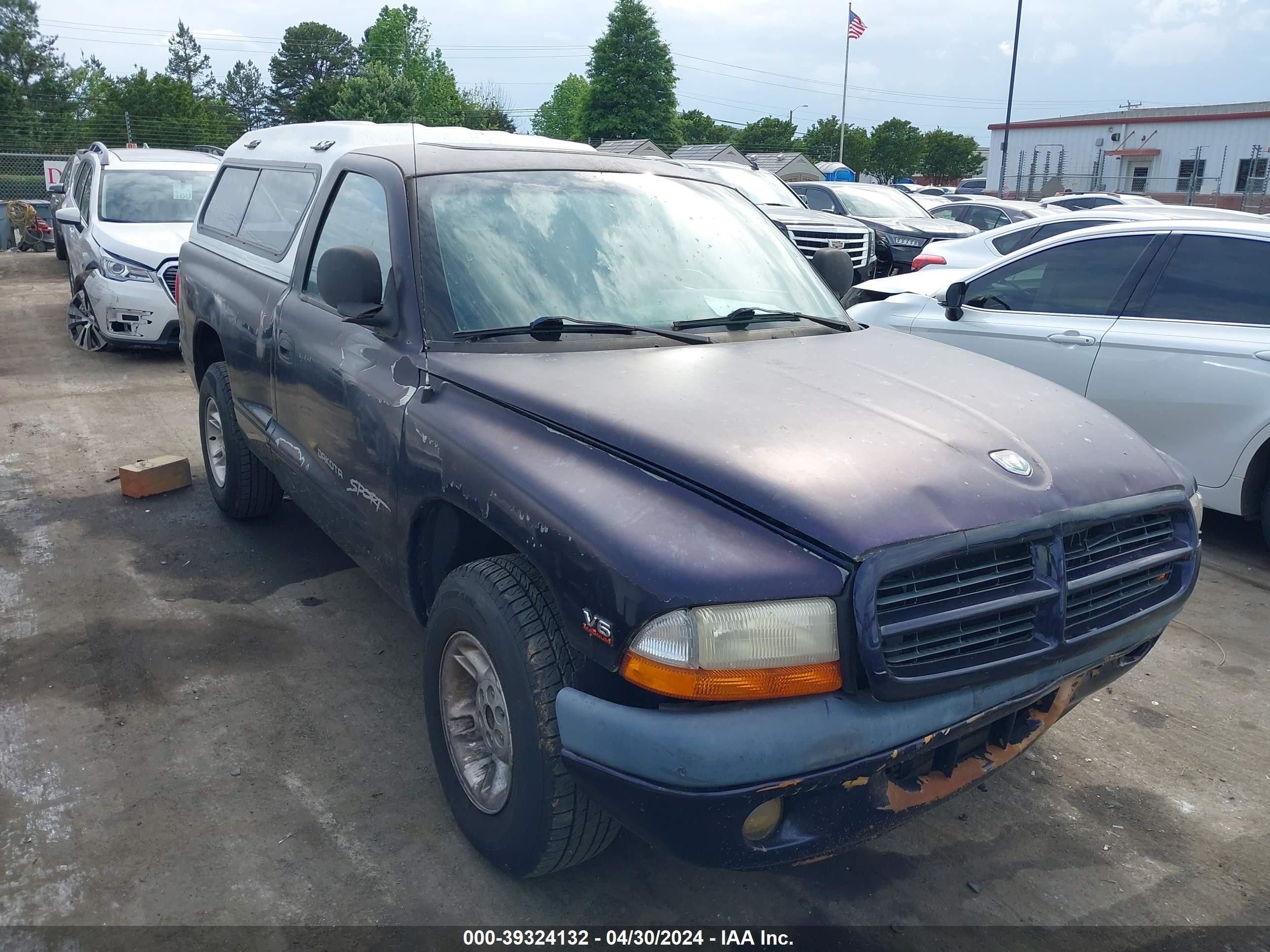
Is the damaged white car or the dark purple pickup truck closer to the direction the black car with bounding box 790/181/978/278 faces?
the dark purple pickup truck

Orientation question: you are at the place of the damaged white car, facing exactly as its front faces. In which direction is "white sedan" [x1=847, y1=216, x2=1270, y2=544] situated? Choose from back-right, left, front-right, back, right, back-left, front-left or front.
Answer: front

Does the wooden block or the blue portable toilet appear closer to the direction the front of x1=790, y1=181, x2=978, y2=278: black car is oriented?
the wooden block

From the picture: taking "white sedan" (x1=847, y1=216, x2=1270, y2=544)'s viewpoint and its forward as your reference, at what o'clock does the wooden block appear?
The wooden block is roughly at 10 o'clock from the white sedan.

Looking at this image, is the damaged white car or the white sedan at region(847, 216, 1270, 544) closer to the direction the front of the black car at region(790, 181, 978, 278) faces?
the white sedan

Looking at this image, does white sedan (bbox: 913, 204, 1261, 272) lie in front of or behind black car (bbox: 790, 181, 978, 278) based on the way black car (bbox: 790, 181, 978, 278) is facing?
in front

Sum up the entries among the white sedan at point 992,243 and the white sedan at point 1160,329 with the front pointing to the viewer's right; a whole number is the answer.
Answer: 1

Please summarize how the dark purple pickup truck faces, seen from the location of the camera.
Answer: facing the viewer and to the right of the viewer

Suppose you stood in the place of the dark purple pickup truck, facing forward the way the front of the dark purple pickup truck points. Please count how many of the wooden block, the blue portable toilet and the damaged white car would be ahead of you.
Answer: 0

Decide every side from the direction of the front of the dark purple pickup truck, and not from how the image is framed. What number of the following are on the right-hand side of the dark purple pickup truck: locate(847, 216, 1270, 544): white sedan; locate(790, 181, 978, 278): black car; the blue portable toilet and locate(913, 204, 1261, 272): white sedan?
0

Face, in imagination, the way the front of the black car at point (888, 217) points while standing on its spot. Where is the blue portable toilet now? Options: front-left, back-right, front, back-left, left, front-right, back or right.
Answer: back-left

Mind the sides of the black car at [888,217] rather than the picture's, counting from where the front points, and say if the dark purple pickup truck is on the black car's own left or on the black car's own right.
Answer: on the black car's own right

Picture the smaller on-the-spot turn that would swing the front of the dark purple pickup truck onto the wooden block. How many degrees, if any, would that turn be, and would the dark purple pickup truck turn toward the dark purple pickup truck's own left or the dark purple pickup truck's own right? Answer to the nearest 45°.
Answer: approximately 180°

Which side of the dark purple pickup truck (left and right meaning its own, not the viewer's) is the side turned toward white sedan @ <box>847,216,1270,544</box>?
left

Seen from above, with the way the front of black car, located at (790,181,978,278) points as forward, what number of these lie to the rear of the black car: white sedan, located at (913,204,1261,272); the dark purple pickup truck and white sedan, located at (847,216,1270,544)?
0

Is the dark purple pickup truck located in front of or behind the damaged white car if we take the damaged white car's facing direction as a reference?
in front

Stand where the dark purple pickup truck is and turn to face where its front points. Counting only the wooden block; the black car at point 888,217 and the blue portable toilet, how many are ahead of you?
0

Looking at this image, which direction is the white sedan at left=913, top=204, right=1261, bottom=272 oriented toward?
to the viewer's right

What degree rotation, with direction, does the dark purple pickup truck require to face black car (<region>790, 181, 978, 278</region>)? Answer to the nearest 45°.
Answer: approximately 135° to its left

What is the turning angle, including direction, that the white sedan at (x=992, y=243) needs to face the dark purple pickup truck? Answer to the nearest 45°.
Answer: approximately 90° to its right
